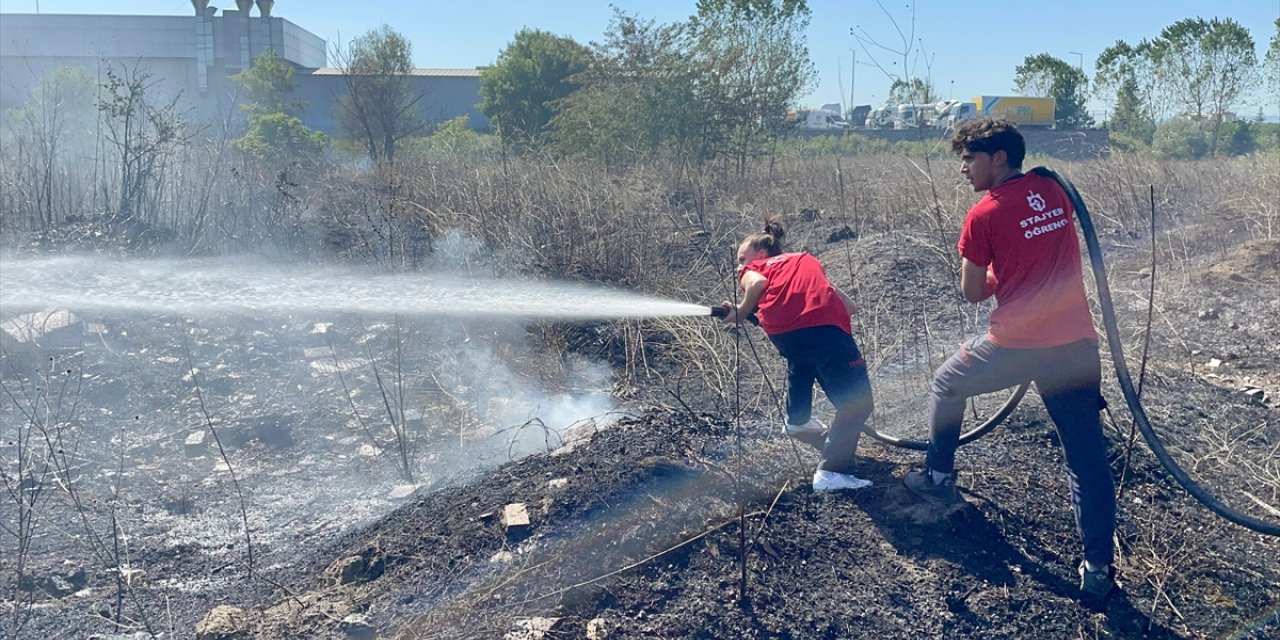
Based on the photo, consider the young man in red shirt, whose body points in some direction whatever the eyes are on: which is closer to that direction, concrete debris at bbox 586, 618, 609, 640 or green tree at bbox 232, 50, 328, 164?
the green tree

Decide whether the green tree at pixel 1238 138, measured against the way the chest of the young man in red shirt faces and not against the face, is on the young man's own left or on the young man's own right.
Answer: on the young man's own right

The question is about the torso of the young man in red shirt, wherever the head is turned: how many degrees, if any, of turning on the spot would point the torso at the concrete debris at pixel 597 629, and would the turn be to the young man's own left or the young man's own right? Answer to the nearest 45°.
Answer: approximately 90° to the young man's own left

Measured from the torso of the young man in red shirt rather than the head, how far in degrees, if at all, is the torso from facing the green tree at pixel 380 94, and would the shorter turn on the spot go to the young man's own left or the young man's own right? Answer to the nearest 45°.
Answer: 0° — they already face it

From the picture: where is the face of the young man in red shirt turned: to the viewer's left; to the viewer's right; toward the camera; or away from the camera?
to the viewer's left

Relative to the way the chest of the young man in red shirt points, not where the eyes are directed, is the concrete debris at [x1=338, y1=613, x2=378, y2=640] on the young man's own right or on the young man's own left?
on the young man's own left

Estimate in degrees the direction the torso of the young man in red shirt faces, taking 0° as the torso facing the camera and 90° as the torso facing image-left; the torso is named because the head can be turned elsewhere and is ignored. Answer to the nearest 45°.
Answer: approximately 135°

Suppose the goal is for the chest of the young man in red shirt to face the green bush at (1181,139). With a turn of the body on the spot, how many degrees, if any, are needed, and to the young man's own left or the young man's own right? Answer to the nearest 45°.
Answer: approximately 45° to the young man's own right
